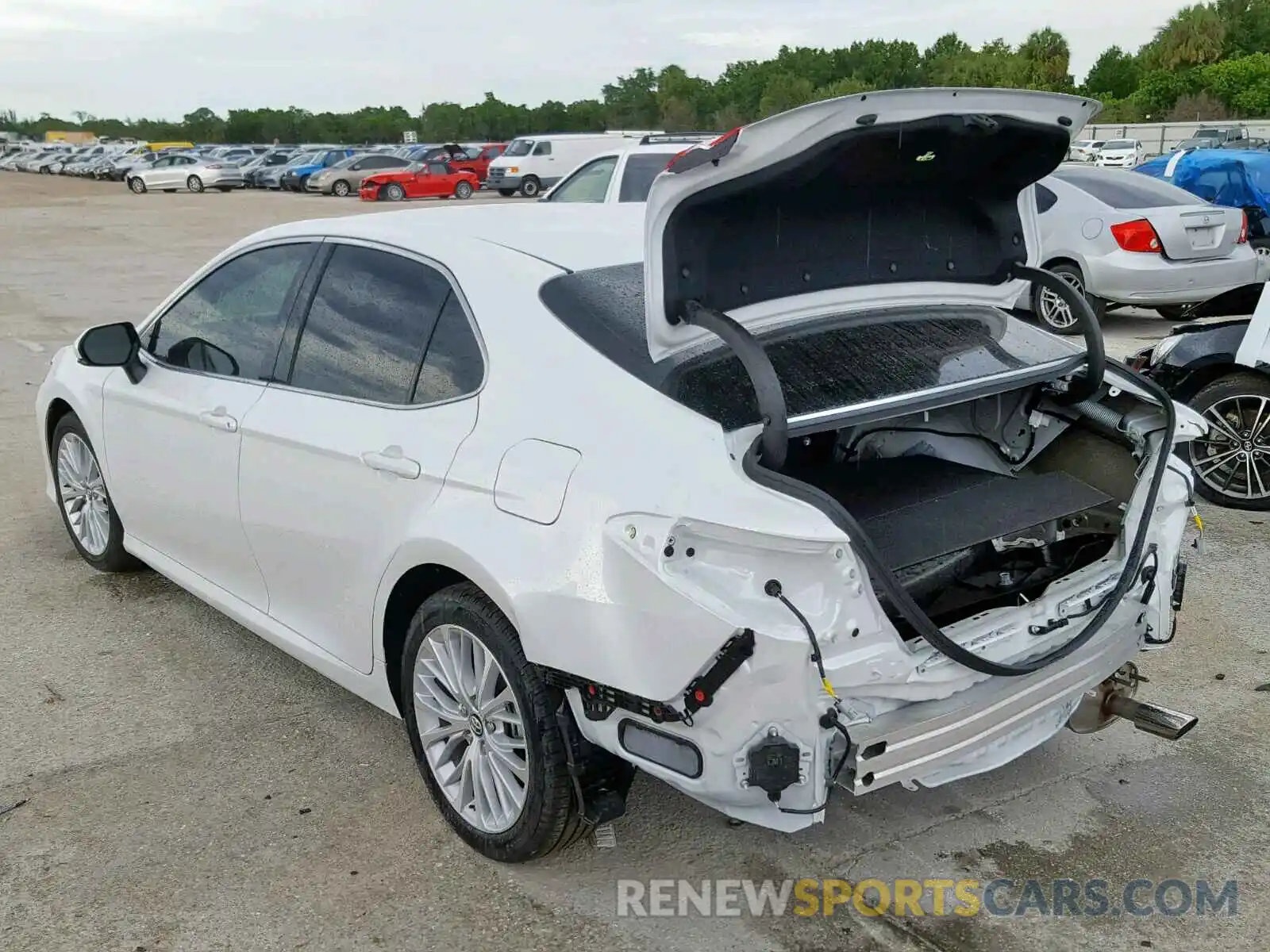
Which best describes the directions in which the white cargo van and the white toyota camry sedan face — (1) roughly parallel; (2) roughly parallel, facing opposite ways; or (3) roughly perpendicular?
roughly perpendicular

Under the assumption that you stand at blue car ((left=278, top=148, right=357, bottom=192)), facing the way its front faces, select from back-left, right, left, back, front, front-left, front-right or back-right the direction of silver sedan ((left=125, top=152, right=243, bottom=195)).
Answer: right

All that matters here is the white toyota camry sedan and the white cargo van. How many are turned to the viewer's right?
0

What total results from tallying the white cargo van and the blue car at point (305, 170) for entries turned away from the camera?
0

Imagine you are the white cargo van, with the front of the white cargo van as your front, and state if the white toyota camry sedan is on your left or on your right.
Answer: on your left

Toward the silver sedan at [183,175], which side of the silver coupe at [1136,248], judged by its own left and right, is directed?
front

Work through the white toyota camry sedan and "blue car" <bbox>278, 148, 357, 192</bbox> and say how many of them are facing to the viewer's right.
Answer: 0

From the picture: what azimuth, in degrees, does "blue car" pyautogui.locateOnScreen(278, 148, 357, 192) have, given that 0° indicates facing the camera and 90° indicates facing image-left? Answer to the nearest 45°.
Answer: approximately 45°

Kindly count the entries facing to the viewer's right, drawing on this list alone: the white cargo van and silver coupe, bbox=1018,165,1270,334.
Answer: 0

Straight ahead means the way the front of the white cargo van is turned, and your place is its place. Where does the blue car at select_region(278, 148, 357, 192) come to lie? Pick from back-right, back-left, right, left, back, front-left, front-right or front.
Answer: right

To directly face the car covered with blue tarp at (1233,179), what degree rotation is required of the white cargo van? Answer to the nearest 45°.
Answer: approximately 90° to its left

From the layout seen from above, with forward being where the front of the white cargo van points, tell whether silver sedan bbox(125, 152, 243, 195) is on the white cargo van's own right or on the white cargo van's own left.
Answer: on the white cargo van's own right

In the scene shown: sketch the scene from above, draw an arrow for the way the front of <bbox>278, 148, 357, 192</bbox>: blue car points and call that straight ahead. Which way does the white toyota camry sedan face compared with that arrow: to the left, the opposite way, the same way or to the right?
to the right

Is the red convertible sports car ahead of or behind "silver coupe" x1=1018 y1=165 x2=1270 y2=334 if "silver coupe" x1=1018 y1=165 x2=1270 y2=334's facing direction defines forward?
ahead
